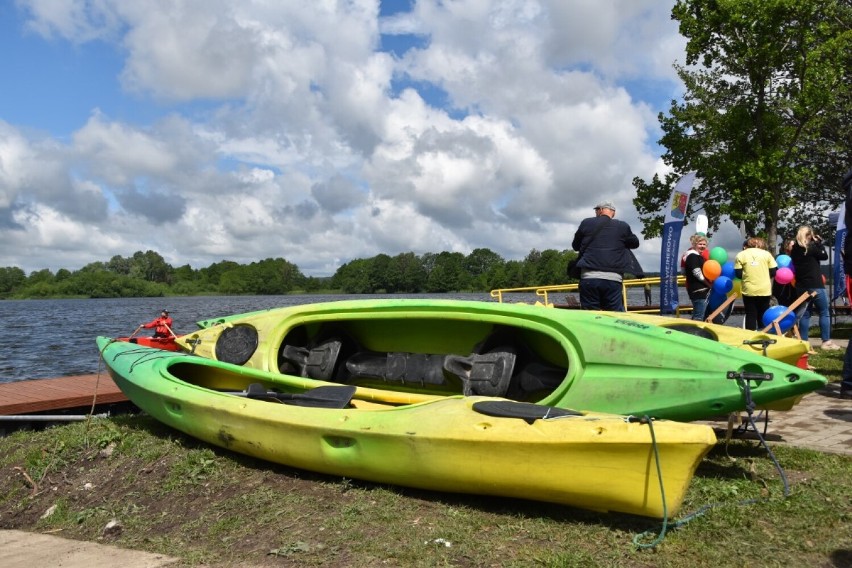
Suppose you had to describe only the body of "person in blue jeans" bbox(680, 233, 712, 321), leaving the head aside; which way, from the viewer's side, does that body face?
to the viewer's right

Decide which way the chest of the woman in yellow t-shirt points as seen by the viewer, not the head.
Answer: away from the camera

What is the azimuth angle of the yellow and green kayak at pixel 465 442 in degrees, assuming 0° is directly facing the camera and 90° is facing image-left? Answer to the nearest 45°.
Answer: approximately 135°

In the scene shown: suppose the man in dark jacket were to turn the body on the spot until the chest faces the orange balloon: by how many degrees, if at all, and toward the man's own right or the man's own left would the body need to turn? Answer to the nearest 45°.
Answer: approximately 45° to the man's own right

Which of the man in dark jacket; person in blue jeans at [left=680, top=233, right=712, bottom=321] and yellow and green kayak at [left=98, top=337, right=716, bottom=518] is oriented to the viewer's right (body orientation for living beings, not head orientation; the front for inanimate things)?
the person in blue jeans

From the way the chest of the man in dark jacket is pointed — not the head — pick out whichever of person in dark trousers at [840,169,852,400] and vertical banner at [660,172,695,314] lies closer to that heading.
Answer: the vertical banner

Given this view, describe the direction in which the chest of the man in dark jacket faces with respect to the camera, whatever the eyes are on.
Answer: away from the camera
